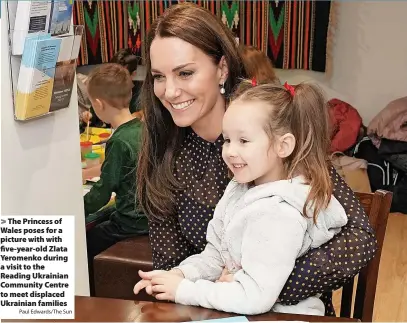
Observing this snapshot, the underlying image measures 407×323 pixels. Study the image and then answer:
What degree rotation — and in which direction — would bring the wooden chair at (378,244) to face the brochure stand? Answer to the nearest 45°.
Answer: approximately 45° to its right

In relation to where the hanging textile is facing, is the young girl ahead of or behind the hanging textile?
ahead

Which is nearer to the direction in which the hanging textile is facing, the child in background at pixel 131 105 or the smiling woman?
the smiling woman

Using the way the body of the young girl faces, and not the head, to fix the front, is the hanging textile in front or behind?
behind

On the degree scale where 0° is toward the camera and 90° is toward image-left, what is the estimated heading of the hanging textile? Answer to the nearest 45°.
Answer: approximately 0°

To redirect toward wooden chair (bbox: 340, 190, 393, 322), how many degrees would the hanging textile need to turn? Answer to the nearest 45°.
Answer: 0° — it already faces it

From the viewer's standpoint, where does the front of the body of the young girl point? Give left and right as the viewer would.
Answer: facing the viewer and to the left of the viewer

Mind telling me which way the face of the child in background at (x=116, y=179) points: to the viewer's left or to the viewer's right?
to the viewer's left
